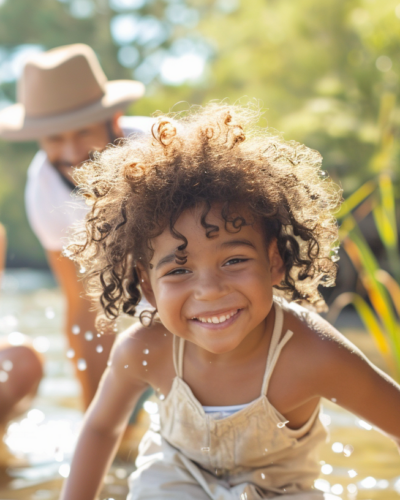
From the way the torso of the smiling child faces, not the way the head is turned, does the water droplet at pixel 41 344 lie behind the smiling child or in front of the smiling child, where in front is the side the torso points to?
behind

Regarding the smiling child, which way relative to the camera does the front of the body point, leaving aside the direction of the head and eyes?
toward the camera

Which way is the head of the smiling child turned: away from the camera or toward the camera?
toward the camera
